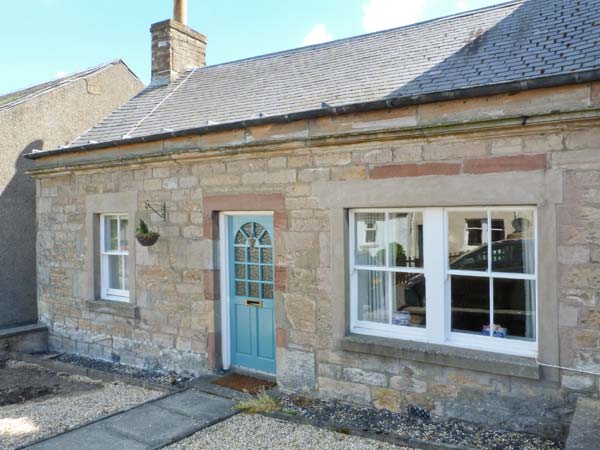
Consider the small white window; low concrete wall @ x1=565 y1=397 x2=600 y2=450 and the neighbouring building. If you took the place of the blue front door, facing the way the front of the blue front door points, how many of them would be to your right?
2

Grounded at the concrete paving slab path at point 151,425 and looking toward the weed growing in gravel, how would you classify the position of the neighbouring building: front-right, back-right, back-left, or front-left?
back-left

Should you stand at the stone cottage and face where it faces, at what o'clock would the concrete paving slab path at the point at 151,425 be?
The concrete paving slab path is roughly at 1 o'clock from the stone cottage.

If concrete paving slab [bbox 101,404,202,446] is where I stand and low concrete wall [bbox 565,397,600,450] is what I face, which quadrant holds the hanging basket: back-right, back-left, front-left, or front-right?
back-left

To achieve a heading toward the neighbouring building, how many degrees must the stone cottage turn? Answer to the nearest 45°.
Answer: approximately 90° to its right

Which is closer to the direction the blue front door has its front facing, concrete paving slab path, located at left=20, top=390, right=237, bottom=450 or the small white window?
the concrete paving slab path

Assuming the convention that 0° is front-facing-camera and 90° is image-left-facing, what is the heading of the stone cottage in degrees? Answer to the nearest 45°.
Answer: approximately 45°

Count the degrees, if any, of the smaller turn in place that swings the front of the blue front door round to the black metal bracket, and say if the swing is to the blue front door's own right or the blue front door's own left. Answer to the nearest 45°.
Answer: approximately 90° to the blue front door's own right

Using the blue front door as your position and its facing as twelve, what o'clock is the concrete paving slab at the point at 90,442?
The concrete paving slab is roughly at 12 o'clock from the blue front door.
